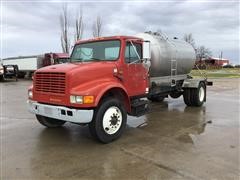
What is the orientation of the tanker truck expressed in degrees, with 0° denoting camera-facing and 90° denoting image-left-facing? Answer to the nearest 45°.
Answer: approximately 45°
